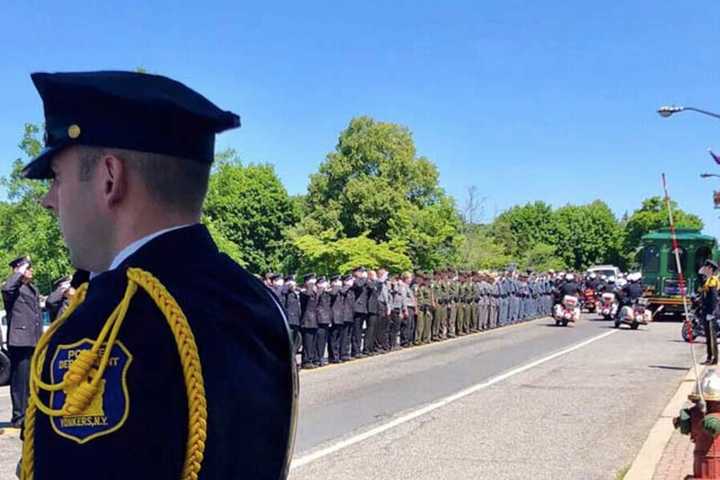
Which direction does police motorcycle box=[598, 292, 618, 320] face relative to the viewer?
toward the camera

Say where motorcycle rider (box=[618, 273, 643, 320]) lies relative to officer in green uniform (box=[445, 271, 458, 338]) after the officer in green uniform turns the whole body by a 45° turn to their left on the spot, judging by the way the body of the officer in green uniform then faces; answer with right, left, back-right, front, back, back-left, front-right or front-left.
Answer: front-left

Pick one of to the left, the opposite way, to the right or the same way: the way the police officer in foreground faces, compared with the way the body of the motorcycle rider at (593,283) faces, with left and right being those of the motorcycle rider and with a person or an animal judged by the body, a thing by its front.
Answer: to the left

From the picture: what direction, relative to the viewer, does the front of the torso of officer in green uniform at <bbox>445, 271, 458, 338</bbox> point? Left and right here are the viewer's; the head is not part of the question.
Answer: facing the viewer and to the right of the viewer

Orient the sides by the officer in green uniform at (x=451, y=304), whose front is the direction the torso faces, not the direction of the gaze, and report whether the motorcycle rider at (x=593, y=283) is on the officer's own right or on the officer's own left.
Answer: on the officer's own left

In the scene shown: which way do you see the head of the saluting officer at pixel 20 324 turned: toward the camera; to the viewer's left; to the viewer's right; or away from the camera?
to the viewer's right

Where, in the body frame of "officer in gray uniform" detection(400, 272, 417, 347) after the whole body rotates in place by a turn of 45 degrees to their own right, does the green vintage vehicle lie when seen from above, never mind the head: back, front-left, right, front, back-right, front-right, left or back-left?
back-left

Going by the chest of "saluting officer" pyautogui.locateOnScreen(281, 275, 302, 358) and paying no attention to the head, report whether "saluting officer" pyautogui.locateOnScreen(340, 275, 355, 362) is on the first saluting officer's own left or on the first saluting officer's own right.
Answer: on the first saluting officer's own left

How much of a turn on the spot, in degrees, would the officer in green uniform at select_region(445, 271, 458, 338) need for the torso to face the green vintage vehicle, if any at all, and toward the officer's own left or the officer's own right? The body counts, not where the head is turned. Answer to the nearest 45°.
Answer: approximately 90° to the officer's own left
